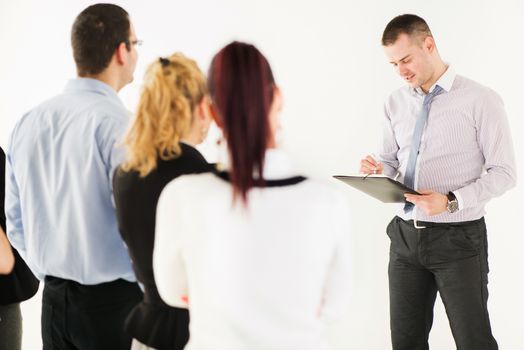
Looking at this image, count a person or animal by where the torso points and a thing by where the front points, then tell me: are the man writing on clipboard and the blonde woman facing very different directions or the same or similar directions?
very different directions

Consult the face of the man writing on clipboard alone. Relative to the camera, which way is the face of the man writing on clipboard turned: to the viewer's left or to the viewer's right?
to the viewer's left

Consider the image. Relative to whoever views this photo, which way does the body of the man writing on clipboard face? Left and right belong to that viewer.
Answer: facing the viewer and to the left of the viewer

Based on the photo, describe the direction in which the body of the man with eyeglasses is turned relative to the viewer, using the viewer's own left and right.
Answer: facing away from the viewer and to the right of the viewer

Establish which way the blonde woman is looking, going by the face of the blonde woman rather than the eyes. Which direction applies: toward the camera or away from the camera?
away from the camera

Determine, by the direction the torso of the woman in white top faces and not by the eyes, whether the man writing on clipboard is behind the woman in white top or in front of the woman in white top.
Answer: in front

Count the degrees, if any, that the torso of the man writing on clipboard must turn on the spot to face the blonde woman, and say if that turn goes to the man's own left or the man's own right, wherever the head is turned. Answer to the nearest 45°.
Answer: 0° — they already face them

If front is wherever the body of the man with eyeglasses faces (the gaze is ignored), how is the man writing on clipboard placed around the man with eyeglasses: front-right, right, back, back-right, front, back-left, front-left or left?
front-right

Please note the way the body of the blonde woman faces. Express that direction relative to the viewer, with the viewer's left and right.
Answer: facing away from the viewer and to the right of the viewer

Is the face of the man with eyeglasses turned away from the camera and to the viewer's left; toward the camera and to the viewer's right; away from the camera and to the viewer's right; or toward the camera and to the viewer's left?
away from the camera and to the viewer's right

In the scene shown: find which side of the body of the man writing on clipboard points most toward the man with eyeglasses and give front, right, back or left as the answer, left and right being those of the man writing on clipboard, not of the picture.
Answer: front

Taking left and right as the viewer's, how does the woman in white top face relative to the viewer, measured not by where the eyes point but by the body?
facing away from the viewer

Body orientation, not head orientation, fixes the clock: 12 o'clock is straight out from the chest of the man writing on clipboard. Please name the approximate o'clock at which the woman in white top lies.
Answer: The woman in white top is roughly at 11 o'clock from the man writing on clipboard.

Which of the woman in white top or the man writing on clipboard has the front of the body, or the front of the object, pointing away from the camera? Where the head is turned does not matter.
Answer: the woman in white top
